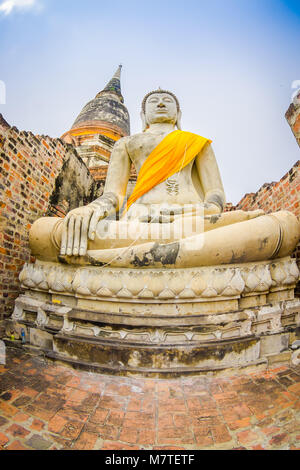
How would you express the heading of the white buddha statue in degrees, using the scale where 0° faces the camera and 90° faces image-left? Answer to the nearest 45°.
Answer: approximately 0°

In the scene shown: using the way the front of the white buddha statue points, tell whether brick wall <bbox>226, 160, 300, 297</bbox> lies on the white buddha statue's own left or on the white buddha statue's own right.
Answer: on the white buddha statue's own left

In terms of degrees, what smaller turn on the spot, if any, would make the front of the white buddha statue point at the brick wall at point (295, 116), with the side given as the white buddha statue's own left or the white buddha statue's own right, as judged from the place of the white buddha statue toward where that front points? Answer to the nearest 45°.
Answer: approximately 135° to the white buddha statue's own left

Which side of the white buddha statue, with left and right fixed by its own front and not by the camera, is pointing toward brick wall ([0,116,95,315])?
right

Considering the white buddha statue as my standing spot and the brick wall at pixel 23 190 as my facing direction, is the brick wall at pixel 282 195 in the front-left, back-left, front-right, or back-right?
back-right
